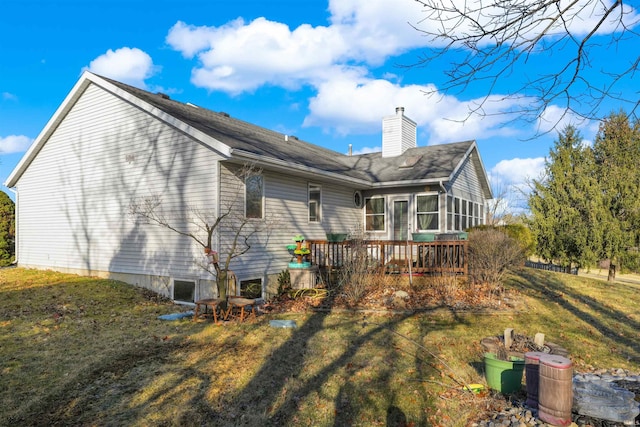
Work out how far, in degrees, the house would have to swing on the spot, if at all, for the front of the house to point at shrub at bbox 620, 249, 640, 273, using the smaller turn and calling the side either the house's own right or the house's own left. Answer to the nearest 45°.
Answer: approximately 135° to the house's own right

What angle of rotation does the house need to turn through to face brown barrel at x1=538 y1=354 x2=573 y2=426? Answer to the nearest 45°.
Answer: approximately 180°

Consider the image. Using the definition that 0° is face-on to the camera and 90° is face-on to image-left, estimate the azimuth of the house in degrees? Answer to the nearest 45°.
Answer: approximately 135°

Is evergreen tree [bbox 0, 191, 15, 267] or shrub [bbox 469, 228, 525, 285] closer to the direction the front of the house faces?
the evergreen tree

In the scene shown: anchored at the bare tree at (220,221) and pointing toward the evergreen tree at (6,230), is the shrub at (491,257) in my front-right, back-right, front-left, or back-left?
back-right

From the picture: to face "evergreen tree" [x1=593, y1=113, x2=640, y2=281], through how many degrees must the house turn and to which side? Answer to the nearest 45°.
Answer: approximately 135° to its right

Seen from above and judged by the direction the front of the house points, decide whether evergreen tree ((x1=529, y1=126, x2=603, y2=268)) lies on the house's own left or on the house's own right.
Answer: on the house's own right
